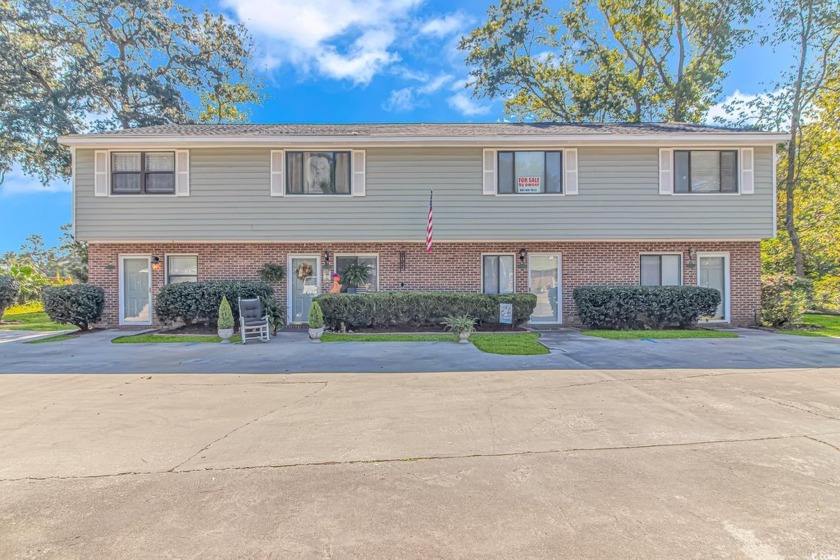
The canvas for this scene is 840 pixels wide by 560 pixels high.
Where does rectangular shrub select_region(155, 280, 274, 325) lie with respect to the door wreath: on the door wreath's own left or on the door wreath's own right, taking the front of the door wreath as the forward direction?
on the door wreath's own right

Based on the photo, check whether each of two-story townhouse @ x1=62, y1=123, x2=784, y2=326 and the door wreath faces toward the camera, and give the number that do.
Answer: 2

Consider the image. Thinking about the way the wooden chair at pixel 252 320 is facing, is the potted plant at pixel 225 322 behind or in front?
behind

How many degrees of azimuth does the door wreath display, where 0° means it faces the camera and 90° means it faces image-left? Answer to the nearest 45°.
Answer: approximately 0°

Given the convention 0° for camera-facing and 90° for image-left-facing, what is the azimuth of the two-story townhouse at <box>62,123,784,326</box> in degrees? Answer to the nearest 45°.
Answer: approximately 0°

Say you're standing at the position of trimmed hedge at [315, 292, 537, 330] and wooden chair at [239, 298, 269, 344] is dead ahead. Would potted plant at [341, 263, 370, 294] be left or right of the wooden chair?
right

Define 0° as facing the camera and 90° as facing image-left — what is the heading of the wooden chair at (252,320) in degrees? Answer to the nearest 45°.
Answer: approximately 315°

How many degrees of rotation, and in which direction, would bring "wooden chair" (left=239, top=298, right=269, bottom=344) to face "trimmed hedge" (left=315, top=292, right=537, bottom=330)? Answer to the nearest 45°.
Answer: approximately 45° to its left

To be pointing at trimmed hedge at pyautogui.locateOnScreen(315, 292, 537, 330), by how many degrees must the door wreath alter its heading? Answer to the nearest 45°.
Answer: approximately 45° to its left
